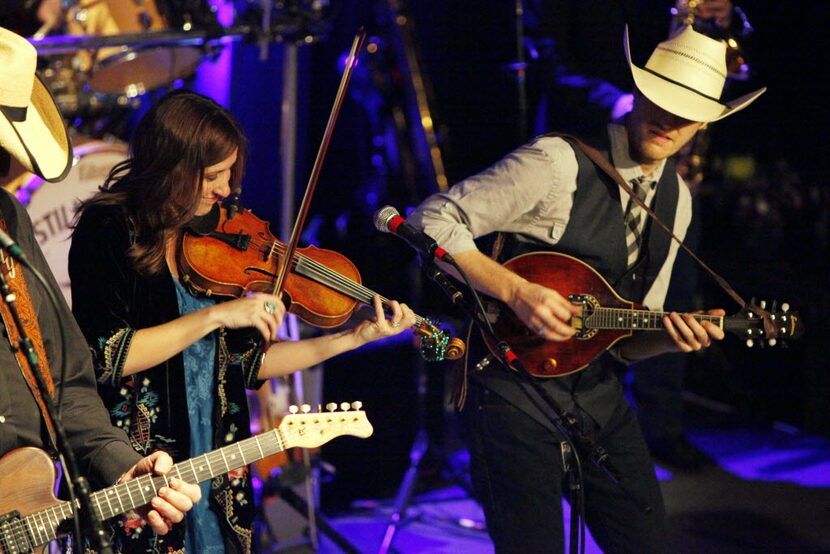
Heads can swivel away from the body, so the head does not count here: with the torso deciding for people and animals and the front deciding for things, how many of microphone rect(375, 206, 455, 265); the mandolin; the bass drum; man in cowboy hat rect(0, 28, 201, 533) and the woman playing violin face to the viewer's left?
1

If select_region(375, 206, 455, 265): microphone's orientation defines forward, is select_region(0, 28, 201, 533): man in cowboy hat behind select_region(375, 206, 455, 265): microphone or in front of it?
in front

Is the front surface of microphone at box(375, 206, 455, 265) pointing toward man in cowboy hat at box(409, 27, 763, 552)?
no

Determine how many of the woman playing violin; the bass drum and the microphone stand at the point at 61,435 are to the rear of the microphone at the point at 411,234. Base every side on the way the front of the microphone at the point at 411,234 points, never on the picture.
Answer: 0

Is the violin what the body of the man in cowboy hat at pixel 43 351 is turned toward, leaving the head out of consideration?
no

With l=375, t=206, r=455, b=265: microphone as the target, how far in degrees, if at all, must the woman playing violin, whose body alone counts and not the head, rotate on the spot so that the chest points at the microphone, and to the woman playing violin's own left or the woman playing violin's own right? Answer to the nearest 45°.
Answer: approximately 45° to the woman playing violin's own left

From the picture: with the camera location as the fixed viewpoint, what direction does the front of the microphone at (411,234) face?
facing to the left of the viewer

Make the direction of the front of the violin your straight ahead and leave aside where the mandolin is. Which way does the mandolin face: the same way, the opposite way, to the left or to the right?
the same way

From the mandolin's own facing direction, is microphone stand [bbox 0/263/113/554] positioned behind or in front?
in front

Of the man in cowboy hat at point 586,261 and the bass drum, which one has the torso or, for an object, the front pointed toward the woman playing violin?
the bass drum

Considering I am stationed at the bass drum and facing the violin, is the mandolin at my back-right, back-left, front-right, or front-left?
front-left

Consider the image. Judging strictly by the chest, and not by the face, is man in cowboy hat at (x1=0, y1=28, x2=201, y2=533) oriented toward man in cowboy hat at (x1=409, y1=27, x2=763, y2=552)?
no

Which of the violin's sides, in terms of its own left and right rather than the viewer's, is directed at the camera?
front

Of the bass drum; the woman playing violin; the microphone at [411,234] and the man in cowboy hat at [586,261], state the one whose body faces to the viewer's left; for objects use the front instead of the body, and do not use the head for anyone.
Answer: the microphone

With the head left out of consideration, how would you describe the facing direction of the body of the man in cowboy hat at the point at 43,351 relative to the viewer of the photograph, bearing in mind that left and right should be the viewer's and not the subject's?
facing the viewer and to the right of the viewer

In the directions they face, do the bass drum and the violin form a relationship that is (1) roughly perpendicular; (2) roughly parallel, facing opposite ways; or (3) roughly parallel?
roughly parallel

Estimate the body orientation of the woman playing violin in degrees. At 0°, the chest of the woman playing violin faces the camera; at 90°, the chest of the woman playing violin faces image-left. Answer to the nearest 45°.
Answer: approximately 315°

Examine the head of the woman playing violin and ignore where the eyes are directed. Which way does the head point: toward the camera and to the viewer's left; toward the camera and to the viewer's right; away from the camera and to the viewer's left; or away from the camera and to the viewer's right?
toward the camera and to the viewer's right
